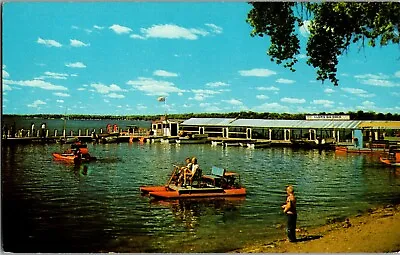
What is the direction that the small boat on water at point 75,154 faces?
to the viewer's left

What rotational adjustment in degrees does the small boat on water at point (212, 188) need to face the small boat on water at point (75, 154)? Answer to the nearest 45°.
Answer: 0° — it already faces it

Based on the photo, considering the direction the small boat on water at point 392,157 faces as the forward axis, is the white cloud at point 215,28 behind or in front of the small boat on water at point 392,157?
in front

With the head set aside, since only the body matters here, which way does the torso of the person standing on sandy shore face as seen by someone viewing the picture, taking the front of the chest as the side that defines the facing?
to the viewer's left

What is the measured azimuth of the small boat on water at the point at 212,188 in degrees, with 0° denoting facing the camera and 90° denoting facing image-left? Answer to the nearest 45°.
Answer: approximately 90°

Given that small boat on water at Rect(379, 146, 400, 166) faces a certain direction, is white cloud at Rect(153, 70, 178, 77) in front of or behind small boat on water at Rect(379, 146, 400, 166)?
in front

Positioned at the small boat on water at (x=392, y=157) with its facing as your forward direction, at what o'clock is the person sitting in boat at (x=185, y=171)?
The person sitting in boat is roughly at 11 o'clock from the small boat on water.

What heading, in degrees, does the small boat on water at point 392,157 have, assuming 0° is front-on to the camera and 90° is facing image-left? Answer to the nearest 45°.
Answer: approximately 90°
